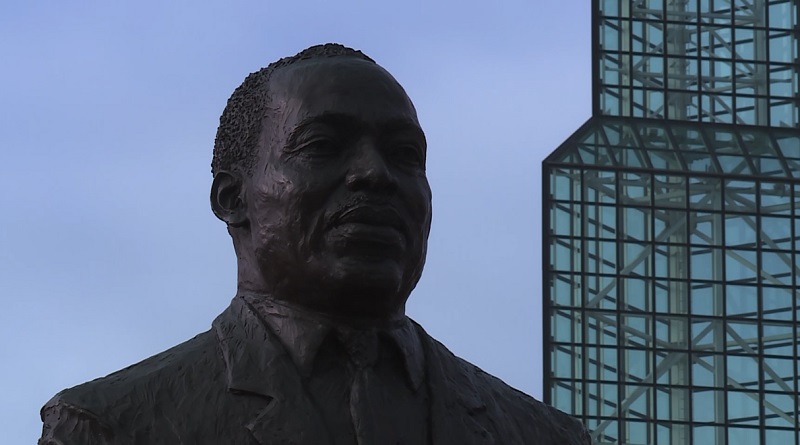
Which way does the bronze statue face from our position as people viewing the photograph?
facing the viewer and to the right of the viewer
